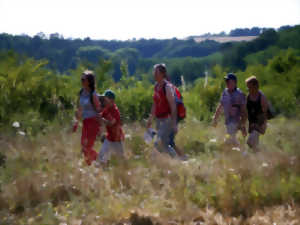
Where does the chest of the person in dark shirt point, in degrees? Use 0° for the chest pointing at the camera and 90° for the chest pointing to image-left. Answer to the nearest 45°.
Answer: approximately 45°

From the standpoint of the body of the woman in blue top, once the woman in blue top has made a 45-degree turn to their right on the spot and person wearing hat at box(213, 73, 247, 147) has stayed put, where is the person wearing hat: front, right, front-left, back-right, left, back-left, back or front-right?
back

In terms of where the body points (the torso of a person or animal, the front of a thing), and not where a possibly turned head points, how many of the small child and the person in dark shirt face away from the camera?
0

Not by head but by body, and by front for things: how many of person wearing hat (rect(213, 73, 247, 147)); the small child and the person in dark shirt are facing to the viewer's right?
0

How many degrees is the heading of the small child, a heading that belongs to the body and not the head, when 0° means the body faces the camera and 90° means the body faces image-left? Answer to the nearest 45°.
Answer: approximately 45°

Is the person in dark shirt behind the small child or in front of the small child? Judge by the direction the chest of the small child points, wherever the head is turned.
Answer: behind
